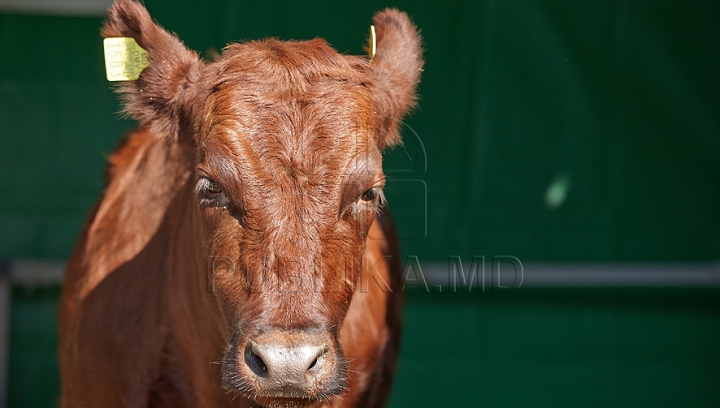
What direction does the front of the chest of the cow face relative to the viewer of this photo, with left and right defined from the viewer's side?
facing the viewer
